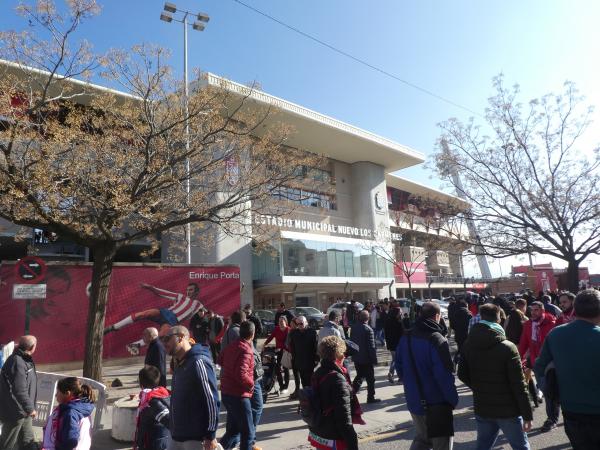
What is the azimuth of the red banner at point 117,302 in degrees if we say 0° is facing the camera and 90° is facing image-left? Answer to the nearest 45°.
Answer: approximately 0°

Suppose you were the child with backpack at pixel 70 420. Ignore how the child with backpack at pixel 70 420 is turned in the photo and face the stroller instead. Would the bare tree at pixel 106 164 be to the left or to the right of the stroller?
left

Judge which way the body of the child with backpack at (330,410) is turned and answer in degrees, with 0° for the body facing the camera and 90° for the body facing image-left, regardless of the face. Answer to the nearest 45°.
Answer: approximately 225°

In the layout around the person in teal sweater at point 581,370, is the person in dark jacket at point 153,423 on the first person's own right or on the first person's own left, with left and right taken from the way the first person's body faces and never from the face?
on the first person's own left

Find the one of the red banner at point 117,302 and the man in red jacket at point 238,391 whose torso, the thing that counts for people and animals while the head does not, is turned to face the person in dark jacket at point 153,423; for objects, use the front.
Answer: the red banner

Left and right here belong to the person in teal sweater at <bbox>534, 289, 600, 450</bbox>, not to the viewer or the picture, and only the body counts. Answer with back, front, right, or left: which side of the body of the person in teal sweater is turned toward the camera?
back

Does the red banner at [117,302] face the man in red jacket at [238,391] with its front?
yes

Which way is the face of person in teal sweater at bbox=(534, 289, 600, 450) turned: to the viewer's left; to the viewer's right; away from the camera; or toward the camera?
away from the camera

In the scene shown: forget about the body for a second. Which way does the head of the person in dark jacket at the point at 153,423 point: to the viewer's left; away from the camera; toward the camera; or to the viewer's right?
away from the camera

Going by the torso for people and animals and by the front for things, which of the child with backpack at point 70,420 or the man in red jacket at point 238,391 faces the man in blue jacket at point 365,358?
the man in red jacket
